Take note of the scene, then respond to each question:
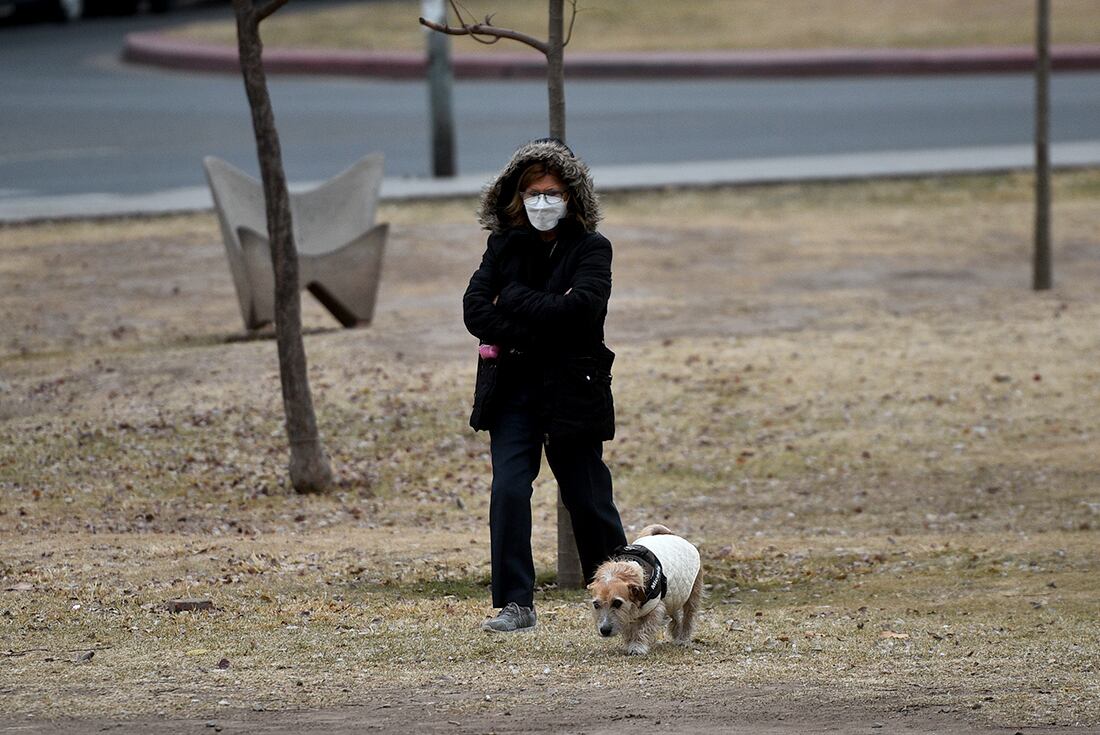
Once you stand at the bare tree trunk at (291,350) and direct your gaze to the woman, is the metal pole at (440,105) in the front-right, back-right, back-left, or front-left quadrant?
back-left

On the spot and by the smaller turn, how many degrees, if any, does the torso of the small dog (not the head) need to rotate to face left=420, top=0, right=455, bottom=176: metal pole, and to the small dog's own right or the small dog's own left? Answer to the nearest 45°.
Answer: approximately 135° to the small dog's own right

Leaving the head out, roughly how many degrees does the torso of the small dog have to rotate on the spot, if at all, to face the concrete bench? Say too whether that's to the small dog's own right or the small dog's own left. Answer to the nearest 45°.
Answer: approximately 135° to the small dog's own right

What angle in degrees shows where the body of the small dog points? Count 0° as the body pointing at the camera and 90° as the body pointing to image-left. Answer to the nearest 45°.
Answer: approximately 45°

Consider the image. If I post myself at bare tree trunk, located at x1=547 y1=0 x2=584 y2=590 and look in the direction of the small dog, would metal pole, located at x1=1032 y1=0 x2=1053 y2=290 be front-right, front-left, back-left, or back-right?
back-left

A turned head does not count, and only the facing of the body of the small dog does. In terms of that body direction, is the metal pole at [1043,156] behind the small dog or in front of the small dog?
behind

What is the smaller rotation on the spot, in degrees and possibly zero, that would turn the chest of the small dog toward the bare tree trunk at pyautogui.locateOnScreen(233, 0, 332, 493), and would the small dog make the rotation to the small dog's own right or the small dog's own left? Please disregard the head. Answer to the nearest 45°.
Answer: approximately 90° to the small dog's own right
